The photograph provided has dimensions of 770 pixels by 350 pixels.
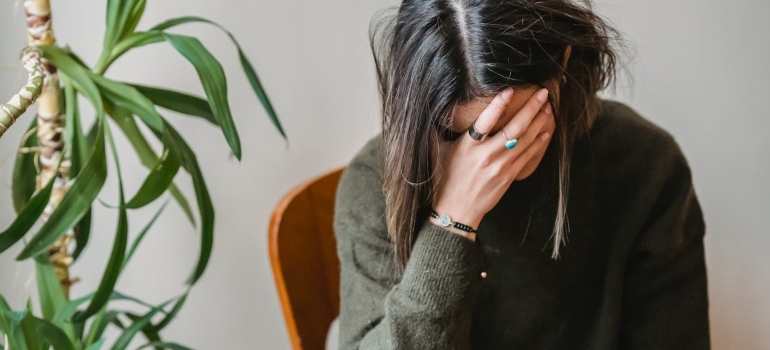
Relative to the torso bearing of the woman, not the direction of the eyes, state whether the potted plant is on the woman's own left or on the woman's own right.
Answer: on the woman's own right

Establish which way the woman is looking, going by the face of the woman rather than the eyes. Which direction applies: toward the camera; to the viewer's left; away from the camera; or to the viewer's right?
toward the camera

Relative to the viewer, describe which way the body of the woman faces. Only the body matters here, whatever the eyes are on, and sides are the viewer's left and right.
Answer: facing the viewer
